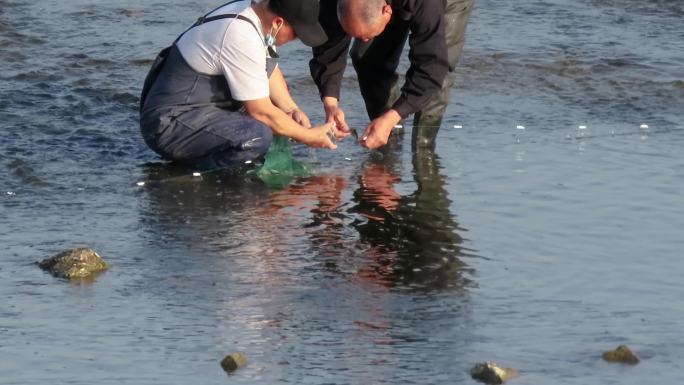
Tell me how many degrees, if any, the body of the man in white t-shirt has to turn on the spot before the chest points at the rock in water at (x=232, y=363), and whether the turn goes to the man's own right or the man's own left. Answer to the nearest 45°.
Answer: approximately 90° to the man's own right

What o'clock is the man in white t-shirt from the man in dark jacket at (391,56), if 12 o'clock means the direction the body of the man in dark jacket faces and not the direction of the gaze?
The man in white t-shirt is roughly at 1 o'clock from the man in dark jacket.

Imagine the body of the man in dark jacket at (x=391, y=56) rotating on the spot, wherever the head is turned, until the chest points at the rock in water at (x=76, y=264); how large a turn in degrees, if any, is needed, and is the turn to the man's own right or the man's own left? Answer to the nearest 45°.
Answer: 0° — they already face it

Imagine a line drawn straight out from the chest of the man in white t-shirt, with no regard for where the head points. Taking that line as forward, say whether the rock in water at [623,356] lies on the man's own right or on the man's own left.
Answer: on the man's own right

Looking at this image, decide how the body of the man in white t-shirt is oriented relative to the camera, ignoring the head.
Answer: to the viewer's right

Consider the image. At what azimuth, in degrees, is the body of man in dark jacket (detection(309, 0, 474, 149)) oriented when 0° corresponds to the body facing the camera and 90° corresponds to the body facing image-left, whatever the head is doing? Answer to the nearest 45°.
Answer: approximately 45°

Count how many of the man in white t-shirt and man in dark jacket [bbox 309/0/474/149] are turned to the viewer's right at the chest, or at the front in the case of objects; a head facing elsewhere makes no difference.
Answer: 1

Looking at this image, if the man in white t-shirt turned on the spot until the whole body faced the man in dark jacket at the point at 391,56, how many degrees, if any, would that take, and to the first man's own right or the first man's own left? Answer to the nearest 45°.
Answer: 0° — they already face them

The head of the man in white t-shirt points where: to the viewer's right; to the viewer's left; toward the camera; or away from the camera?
to the viewer's right
